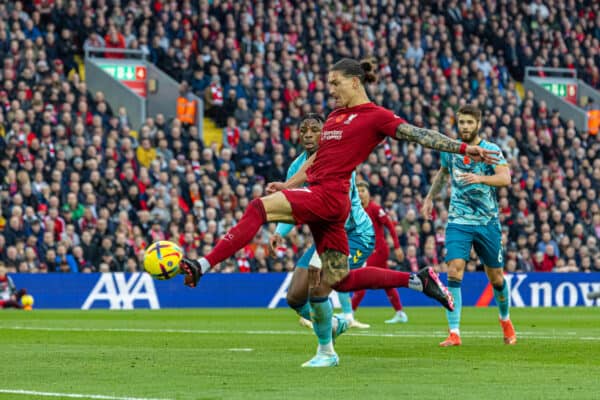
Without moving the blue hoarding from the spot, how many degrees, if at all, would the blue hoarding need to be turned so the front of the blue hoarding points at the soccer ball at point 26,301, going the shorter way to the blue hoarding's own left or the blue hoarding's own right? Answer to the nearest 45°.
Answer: approximately 45° to the blue hoarding's own right

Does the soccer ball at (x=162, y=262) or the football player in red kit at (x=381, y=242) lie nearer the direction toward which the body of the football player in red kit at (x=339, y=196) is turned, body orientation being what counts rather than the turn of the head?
the soccer ball

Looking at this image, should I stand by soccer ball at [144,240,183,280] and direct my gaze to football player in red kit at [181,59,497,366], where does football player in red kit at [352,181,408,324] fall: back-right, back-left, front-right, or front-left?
front-left

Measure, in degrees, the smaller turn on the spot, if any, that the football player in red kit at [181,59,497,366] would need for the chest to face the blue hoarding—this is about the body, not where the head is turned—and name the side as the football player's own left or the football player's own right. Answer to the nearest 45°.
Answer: approximately 135° to the football player's own right

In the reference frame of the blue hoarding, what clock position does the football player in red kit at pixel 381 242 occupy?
The football player in red kit is roughly at 11 o'clock from the blue hoarding.

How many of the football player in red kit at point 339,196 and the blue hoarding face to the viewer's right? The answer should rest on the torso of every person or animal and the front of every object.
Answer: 0

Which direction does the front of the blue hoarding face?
toward the camera

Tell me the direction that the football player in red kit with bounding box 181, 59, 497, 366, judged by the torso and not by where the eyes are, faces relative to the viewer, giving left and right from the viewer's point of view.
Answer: facing the viewer and to the left of the viewer

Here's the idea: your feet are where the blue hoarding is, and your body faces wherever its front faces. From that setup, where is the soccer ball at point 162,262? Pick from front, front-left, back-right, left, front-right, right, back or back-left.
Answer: front

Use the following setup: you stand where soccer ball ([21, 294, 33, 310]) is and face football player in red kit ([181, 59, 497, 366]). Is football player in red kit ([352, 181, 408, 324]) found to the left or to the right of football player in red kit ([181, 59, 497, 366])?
left

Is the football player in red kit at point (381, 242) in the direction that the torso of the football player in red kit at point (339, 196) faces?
no

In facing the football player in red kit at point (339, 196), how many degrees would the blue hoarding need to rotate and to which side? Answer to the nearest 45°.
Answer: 0° — it already faces them

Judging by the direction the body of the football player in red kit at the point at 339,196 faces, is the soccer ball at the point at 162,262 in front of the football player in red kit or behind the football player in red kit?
in front

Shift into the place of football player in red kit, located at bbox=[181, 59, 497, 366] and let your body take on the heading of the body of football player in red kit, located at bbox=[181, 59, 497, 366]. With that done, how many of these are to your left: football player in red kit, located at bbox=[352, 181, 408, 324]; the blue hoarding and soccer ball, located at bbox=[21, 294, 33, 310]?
0
